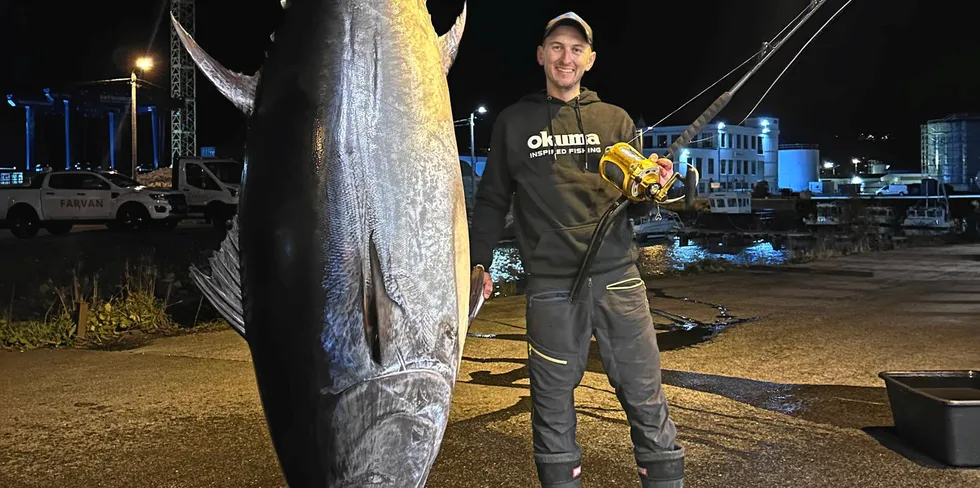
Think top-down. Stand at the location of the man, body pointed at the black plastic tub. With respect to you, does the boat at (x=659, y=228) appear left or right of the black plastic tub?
left

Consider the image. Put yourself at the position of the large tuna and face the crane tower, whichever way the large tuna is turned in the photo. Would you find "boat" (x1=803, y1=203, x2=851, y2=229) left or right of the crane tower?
right

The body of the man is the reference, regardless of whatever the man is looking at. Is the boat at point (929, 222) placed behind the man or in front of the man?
behind

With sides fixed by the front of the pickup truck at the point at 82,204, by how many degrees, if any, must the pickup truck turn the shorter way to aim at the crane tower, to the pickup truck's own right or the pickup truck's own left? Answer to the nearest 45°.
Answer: approximately 135° to the pickup truck's own left

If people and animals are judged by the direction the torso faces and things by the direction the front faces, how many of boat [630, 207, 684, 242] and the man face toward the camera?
1
